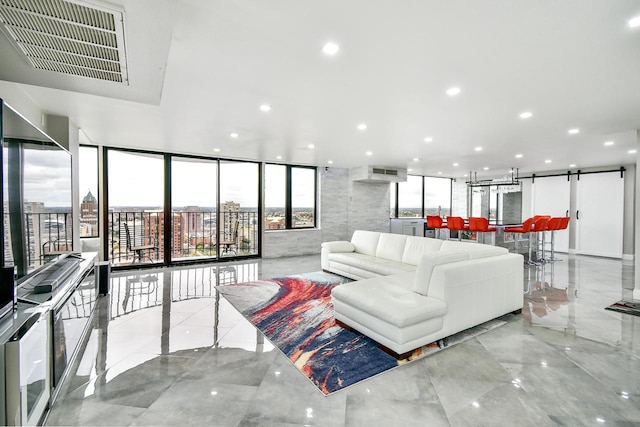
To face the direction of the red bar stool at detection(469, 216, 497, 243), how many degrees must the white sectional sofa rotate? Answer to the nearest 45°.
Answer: approximately 135° to its right

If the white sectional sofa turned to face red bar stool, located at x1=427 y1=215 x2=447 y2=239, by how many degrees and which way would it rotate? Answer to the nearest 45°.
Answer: approximately 135° to its right

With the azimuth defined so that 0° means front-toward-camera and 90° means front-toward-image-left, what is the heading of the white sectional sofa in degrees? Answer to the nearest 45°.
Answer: approximately 45°

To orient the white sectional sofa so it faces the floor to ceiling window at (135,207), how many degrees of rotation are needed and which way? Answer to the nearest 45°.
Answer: approximately 45° to its right
